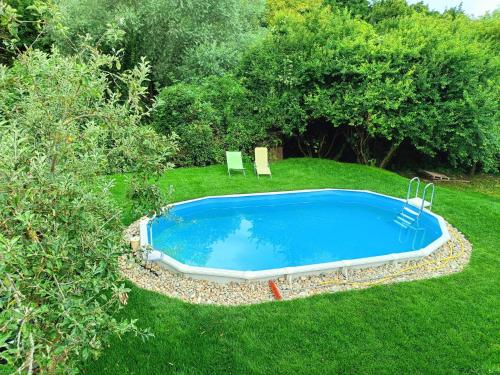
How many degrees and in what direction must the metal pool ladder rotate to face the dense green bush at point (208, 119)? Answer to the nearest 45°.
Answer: approximately 45° to its right

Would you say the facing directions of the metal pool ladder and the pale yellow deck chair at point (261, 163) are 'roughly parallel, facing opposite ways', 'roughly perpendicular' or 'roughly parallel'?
roughly perpendicular

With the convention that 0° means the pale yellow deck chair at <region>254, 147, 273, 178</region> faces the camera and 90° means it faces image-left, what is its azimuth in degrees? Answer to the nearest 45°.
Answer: approximately 0°

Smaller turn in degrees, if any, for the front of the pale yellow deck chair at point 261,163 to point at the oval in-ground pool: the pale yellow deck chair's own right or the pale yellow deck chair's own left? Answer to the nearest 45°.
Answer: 0° — it already faces it

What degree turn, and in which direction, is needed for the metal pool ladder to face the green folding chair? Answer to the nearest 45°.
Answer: approximately 45° to its right

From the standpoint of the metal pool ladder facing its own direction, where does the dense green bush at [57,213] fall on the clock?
The dense green bush is roughly at 11 o'clock from the metal pool ladder.

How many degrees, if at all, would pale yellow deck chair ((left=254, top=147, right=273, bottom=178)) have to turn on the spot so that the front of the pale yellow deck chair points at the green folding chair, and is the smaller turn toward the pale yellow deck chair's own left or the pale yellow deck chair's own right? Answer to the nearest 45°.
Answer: approximately 90° to the pale yellow deck chair's own right
